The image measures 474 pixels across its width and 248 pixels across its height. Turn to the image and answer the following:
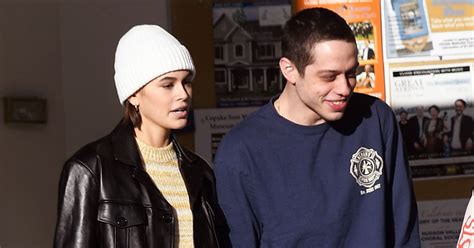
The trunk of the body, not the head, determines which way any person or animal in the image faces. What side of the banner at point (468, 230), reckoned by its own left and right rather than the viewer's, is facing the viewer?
front

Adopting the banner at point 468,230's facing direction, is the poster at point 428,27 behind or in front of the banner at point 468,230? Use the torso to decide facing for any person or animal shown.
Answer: behind

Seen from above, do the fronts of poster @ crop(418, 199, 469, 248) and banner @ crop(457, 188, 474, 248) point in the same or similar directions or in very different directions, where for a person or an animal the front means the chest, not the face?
same or similar directions

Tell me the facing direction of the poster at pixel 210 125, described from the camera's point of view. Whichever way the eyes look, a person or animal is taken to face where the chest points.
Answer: facing the viewer

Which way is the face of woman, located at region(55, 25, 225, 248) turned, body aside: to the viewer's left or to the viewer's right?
to the viewer's right

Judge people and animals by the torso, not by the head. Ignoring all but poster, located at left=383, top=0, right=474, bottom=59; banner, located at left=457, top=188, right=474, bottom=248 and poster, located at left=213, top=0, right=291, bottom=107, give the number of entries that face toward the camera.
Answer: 3

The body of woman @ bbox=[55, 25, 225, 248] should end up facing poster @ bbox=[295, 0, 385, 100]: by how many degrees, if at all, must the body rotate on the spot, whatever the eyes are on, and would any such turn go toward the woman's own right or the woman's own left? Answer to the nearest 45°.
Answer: approximately 90° to the woman's own left

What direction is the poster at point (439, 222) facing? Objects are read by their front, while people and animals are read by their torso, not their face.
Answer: toward the camera

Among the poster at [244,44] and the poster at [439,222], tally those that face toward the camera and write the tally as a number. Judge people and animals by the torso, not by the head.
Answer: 2

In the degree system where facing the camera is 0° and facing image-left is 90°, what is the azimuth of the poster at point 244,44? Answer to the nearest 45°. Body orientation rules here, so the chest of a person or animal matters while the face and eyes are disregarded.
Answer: approximately 0°

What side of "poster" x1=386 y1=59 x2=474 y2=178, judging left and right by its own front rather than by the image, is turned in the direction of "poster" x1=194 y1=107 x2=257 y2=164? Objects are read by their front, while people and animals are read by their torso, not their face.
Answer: right
